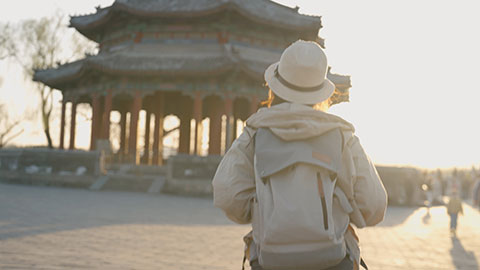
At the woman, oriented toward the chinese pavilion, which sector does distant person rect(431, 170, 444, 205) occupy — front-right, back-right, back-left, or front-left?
front-right

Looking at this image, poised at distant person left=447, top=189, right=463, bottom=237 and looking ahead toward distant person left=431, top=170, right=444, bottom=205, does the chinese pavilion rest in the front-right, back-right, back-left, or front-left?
front-left

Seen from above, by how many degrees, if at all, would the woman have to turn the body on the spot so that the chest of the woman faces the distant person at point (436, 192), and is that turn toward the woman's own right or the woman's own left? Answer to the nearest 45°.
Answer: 0° — they already face them

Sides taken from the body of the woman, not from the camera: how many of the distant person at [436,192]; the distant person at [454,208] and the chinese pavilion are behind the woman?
0

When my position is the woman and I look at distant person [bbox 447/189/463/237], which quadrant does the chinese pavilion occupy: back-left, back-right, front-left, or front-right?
front-left

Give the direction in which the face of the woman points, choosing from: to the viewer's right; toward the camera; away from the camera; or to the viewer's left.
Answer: away from the camera

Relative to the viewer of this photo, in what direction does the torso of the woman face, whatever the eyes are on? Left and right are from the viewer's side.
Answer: facing away from the viewer

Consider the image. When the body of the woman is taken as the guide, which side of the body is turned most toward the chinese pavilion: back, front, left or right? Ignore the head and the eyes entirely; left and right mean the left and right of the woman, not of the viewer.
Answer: front
